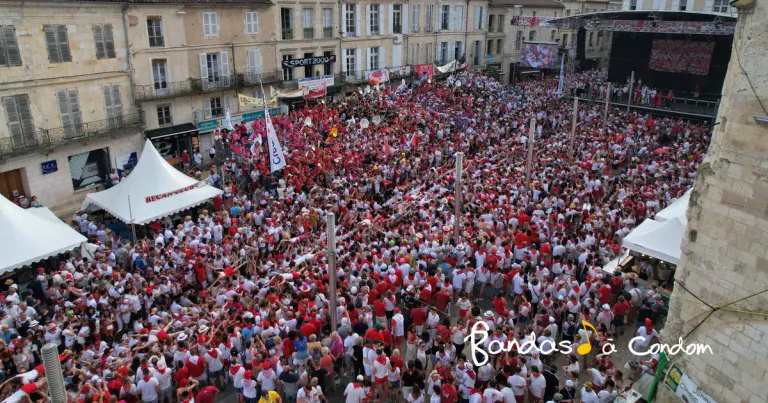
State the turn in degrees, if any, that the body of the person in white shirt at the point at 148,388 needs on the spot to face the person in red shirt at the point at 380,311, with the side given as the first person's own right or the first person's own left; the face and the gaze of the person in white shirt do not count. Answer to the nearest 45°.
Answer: approximately 90° to the first person's own right

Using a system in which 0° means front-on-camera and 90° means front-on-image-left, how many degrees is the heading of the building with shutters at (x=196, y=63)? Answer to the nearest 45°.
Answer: approximately 315°

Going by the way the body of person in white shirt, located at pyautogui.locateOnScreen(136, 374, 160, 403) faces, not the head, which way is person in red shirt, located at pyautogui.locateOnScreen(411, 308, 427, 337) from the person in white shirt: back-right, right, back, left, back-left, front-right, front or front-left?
right

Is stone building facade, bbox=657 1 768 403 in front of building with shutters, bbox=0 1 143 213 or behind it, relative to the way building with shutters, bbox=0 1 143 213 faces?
in front

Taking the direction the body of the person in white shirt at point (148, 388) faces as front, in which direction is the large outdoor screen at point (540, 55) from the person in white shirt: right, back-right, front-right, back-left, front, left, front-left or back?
front-right

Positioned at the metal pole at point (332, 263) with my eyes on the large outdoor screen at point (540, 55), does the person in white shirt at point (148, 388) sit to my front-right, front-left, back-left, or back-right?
back-left

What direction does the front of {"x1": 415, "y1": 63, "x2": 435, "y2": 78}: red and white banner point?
toward the camera

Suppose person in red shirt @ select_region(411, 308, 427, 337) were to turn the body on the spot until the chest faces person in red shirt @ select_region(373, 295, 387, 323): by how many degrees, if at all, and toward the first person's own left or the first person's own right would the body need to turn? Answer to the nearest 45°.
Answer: approximately 90° to the first person's own left

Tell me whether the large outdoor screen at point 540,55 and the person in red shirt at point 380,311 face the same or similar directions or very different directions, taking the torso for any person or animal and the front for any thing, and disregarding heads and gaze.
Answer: very different directions

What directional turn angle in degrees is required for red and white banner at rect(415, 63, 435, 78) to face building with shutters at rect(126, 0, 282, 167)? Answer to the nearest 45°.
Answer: approximately 45° to its right

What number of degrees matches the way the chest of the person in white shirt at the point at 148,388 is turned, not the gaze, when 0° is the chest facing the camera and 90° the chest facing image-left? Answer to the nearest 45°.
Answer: approximately 180°

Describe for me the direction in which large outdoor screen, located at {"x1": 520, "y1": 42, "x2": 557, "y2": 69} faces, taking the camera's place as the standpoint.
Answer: facing the viewer

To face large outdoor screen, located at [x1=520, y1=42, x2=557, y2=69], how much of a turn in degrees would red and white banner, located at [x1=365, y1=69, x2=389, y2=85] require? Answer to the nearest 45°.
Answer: approximately 135° to its left

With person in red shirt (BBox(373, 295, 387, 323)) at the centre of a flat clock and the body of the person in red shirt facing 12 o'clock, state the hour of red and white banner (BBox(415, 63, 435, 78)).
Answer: The red and white banner is roughly at 12 o'clock from the person in red shirt.

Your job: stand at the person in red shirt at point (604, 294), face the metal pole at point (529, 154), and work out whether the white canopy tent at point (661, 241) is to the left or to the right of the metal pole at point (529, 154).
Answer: right

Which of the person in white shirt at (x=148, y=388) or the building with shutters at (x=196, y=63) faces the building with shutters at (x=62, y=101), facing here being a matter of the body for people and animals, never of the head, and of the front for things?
the person in white shirt

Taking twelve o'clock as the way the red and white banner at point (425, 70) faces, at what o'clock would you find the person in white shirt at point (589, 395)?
The person in white shirt is roughly at 12 o'clock from the red and white banner.

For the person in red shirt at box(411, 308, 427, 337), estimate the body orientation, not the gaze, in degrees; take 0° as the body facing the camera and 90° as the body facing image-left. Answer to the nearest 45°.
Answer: approximately 180°

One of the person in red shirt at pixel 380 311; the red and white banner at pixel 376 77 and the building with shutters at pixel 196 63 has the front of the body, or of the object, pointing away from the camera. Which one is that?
the person in red shirt

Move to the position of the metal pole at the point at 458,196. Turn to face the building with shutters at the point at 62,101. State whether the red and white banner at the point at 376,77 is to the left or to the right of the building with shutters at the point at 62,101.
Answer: right

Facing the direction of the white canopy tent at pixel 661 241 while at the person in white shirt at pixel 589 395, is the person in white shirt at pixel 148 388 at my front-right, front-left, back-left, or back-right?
back-left
